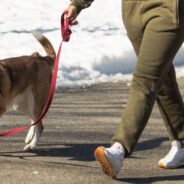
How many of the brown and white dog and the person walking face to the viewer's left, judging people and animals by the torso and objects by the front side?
2

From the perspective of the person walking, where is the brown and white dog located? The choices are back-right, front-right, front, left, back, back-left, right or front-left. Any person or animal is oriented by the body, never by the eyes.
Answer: front-right

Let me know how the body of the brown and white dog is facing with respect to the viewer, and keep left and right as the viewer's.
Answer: facing to the left of the viewer

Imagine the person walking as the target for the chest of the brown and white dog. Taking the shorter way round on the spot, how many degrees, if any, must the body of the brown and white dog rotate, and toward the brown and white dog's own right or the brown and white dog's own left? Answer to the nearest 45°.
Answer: approximately 135° to the brown and white dog's own left

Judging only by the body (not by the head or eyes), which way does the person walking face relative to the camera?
to the viewer's left
